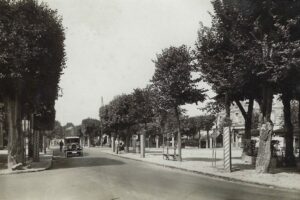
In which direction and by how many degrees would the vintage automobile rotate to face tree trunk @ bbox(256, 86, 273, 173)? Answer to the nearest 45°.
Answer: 0° — it already faces it

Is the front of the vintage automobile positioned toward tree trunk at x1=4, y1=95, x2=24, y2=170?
yes

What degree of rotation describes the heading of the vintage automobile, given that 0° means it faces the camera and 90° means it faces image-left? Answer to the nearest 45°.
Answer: approximately 0°

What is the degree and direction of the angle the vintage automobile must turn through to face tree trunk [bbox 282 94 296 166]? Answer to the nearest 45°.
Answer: approximately 45° to its left
